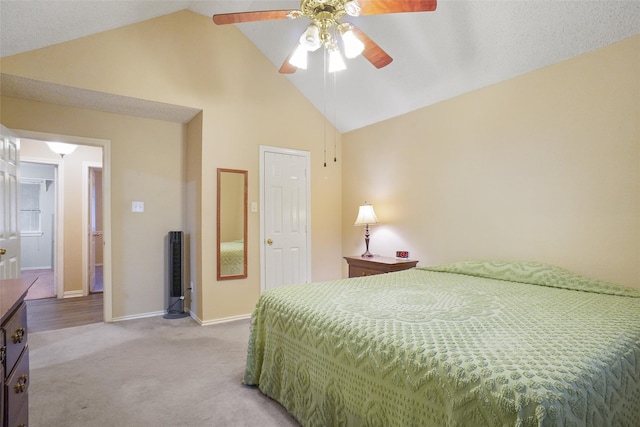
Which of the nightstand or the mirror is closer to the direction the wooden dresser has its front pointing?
the nightstand

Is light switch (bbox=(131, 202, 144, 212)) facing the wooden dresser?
yes

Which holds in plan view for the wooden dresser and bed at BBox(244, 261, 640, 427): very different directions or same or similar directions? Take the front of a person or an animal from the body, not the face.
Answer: very different directions

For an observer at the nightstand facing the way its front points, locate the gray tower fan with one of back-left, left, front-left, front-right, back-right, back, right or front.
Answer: front-right

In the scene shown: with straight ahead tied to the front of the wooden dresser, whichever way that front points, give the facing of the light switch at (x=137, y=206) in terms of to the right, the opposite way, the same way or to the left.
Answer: to the right

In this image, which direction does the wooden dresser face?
to the viewer's right

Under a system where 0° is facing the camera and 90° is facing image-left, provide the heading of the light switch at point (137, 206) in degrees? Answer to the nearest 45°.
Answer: approximately 0°

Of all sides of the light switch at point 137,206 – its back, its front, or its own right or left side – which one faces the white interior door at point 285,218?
left

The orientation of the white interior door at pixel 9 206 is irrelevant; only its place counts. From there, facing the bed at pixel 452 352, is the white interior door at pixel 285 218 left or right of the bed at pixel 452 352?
left

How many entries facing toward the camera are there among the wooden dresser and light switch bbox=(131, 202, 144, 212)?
1
